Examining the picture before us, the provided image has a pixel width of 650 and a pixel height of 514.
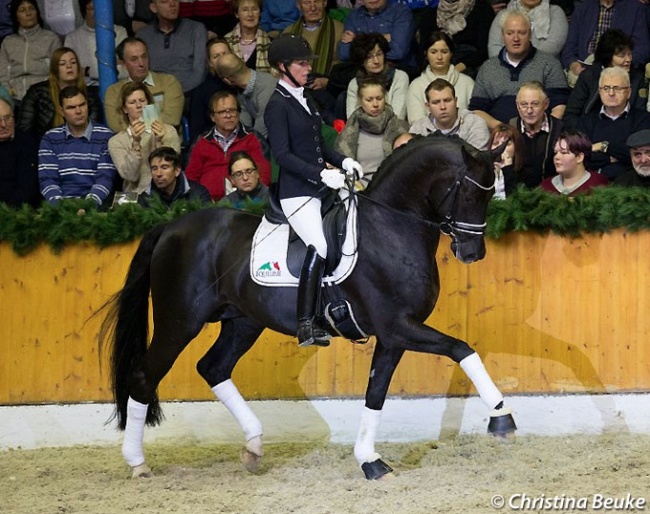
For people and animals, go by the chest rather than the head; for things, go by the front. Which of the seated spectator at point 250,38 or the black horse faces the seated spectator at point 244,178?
the seated spectator at point 250,38

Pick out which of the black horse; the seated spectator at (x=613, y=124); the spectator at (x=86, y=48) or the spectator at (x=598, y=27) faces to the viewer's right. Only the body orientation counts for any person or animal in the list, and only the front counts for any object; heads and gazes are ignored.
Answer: the black horse

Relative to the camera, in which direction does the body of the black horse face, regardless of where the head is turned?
to the viewer's right

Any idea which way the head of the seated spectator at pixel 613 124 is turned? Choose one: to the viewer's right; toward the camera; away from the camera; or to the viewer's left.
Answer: toward the camera

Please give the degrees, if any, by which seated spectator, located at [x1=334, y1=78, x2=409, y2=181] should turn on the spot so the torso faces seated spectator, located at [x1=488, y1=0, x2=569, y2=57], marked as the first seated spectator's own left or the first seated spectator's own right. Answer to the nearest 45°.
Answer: approximately 135° to the first seated spectator's own left

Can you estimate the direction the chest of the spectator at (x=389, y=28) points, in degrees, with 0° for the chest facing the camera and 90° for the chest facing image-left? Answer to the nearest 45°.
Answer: approximately 0°

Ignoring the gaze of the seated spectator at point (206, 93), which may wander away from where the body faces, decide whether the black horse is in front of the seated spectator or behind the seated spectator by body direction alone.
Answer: in front

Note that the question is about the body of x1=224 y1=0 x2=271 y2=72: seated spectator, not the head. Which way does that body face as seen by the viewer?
toward the camera

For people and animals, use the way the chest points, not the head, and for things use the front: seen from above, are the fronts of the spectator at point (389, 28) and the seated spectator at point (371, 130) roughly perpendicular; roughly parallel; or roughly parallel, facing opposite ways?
roughly parallel

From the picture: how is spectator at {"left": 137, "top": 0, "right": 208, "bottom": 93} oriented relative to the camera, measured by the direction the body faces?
toward the camera

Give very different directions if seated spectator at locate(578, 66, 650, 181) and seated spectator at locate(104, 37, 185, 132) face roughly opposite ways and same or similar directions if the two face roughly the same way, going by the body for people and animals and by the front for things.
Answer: same or similar directions

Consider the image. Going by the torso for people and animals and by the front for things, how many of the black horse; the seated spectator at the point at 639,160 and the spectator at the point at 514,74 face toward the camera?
2

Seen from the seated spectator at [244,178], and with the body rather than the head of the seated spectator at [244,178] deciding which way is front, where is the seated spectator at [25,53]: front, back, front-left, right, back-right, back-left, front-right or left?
back-right

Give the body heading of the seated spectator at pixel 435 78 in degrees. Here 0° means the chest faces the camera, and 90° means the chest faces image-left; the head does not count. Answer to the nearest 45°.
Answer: approximately 0°

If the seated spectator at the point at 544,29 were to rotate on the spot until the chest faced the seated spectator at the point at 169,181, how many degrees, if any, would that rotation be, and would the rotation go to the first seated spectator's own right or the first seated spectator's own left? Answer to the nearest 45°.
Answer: approximately 45° to the first seated spectator's own right

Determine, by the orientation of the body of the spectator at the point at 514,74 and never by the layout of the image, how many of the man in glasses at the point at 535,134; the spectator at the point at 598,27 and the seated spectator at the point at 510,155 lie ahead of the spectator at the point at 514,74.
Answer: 2

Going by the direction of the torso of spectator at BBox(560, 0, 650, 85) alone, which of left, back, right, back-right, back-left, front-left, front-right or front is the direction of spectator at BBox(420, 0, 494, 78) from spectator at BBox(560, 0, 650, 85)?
right

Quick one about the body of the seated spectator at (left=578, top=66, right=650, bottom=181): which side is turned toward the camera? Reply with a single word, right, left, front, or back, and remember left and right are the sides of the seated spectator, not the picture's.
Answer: front
